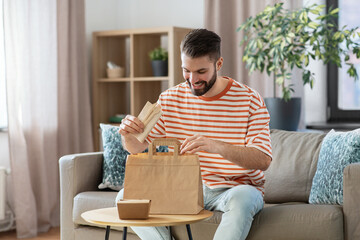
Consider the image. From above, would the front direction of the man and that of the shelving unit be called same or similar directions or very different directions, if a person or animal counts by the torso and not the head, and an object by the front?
same or similar directions

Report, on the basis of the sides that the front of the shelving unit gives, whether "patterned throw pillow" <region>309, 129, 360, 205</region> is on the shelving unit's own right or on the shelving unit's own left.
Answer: on the shelving unit's own left

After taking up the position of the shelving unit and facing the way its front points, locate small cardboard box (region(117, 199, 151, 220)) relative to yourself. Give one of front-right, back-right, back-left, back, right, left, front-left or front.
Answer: front-left

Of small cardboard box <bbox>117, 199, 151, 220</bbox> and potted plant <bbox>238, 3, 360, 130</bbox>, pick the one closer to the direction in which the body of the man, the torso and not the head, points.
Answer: the small cardboard box

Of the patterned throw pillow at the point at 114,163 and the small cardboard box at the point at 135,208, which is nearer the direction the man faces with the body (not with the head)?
the small cardboard box

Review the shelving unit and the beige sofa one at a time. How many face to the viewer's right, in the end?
0

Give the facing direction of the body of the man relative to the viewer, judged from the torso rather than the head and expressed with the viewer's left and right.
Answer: facing the viewer and to the left of the viewer

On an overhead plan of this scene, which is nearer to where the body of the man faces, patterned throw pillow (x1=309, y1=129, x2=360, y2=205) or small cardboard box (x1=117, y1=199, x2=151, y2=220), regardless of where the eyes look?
the small cardboard box

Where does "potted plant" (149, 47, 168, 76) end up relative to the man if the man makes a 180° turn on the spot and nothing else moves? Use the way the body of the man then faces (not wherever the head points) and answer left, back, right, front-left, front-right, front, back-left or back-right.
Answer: front-left

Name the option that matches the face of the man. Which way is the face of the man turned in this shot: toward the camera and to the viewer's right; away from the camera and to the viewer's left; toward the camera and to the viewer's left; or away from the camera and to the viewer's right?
toward the camera and to the viewer's left

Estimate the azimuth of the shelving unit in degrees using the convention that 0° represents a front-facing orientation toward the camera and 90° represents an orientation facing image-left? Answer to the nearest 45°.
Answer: approximately 45°

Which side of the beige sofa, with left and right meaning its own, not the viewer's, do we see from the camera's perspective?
front

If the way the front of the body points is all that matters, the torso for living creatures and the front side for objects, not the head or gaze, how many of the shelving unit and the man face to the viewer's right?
0
